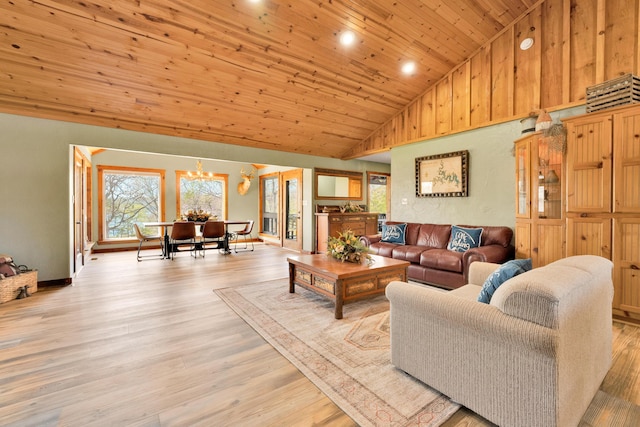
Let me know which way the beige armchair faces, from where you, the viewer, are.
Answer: facing away from the viewer and to the left of the viewer

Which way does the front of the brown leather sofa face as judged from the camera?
facing the viewer and to the left of the viewer

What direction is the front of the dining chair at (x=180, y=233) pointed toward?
away from the camera

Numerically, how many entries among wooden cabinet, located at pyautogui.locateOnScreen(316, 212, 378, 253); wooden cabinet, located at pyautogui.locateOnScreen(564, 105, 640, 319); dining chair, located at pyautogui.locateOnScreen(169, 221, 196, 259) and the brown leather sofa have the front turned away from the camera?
1

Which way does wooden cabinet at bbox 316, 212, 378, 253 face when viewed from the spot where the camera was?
facing the viewer

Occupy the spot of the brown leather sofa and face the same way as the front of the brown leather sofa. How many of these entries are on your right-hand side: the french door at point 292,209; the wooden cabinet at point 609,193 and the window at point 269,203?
2

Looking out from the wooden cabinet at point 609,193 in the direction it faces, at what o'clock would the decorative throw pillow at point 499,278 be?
The decorative throw pillow is roughly at 11 o'clock from the wooden cabinet.

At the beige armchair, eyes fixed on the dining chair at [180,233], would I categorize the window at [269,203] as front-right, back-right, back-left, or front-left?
front-right

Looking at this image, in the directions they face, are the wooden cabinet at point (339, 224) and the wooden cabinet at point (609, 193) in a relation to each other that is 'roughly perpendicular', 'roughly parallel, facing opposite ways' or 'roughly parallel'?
roughly perpendicular

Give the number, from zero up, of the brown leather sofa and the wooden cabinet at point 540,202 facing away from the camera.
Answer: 0

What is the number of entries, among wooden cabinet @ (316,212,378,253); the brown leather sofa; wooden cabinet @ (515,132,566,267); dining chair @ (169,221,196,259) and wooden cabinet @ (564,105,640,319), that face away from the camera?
1

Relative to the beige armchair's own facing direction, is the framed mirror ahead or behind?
ahead

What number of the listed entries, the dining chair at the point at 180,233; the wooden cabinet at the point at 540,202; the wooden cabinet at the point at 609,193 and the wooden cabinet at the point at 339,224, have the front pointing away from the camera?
1

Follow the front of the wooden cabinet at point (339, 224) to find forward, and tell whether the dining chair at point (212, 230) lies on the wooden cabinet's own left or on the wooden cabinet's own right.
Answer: on the wooden cabinet's own right
